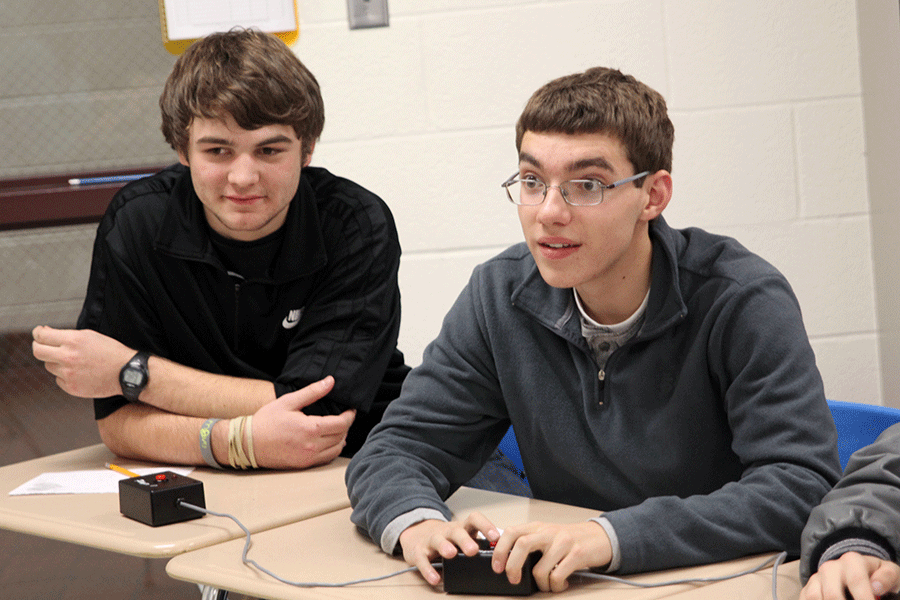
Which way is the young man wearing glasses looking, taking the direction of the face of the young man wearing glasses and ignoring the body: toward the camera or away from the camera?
toward the camera

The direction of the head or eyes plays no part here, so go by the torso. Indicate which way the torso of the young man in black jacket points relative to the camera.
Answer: toward the camera

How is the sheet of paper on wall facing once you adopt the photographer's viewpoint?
facing the viewer

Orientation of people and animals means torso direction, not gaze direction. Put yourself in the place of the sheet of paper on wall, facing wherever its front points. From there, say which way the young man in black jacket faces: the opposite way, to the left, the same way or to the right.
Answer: the same way

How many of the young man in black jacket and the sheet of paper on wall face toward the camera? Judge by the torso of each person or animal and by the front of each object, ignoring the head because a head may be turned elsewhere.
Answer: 2

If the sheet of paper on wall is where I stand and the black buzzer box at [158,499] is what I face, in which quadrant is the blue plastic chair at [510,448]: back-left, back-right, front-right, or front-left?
front-left
